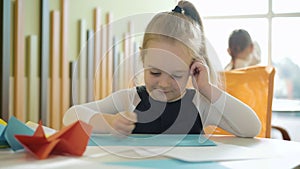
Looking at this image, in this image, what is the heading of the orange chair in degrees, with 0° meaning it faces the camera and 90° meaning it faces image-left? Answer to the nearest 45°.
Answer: approximately 45°

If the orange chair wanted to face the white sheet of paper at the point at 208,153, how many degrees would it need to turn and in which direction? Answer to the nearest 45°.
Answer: approximately 45° to its left
